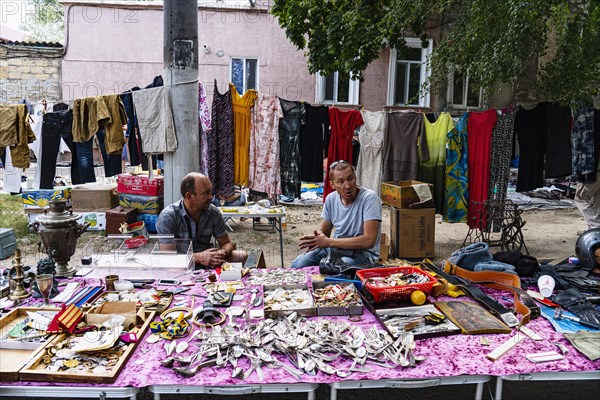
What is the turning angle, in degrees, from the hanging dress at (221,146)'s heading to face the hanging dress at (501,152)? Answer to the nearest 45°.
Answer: approximately 90° to its left

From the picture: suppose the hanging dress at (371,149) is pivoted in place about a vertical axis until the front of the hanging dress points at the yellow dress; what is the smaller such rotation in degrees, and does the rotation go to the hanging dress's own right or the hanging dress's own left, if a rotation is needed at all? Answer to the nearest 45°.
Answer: approximately 90° to the hanging dress's own right

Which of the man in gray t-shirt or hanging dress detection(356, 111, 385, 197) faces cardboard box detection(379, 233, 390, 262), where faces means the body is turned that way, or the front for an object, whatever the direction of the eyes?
the hanging dress

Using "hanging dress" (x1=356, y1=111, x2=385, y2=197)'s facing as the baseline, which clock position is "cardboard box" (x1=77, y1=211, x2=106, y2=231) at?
The cardboard box is roughly at 3 o'clock from the hanging dress.

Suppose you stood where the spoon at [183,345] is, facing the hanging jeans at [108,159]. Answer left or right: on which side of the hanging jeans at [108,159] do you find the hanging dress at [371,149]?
right

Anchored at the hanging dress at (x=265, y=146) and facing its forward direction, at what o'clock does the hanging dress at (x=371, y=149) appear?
the hanging dress at (x=371, y=149) is roughly at 9 o'clock from the hanging dress at (x=265, y=146).

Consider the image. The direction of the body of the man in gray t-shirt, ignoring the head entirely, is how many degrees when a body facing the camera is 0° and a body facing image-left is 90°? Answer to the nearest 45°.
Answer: approximately 45°

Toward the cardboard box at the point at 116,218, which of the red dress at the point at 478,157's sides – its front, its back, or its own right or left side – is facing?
right

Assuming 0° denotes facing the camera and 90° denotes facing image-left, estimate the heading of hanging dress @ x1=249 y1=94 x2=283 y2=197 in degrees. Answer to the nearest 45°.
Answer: approximately 0°
